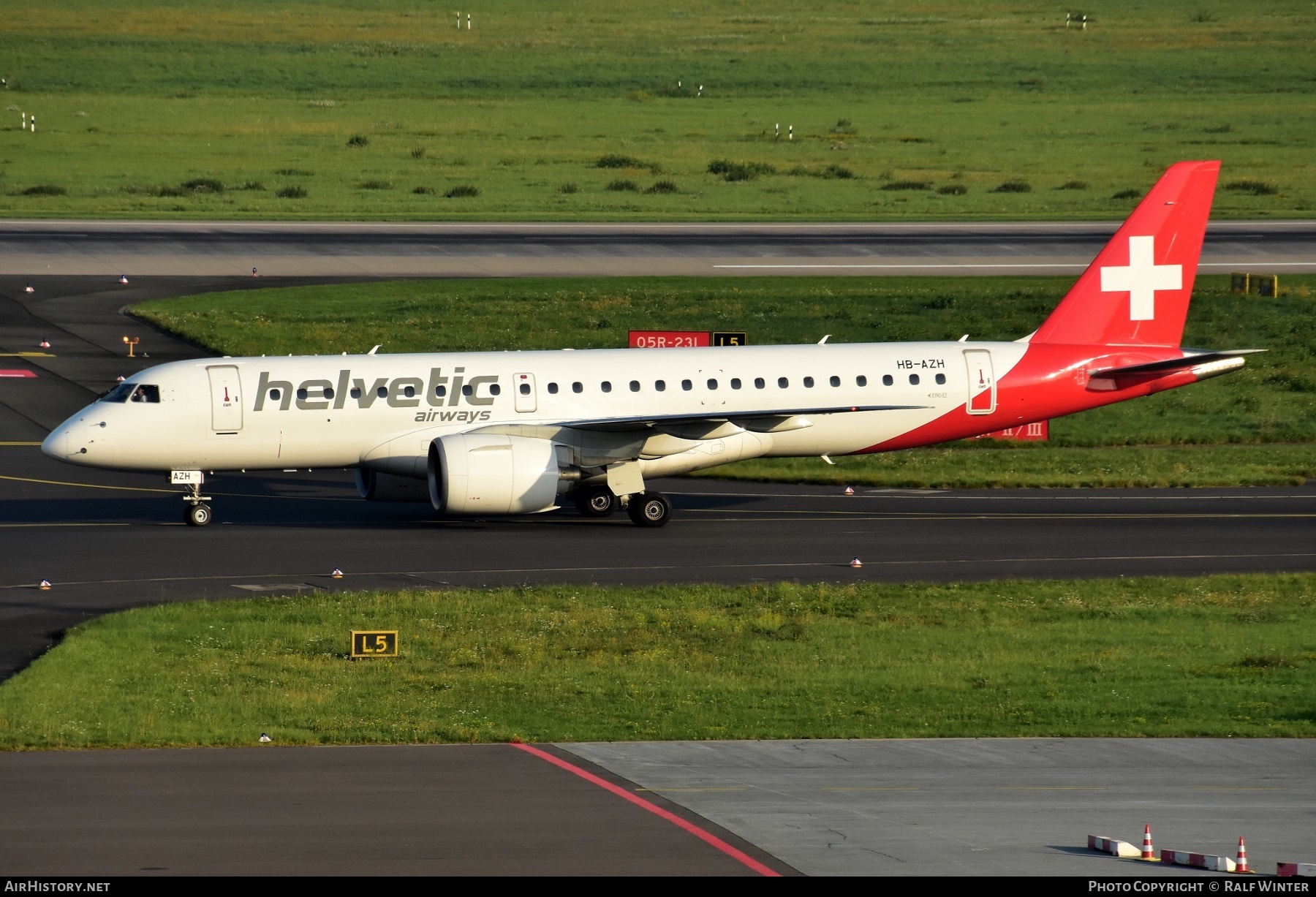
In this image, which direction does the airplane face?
to the viewer's left
